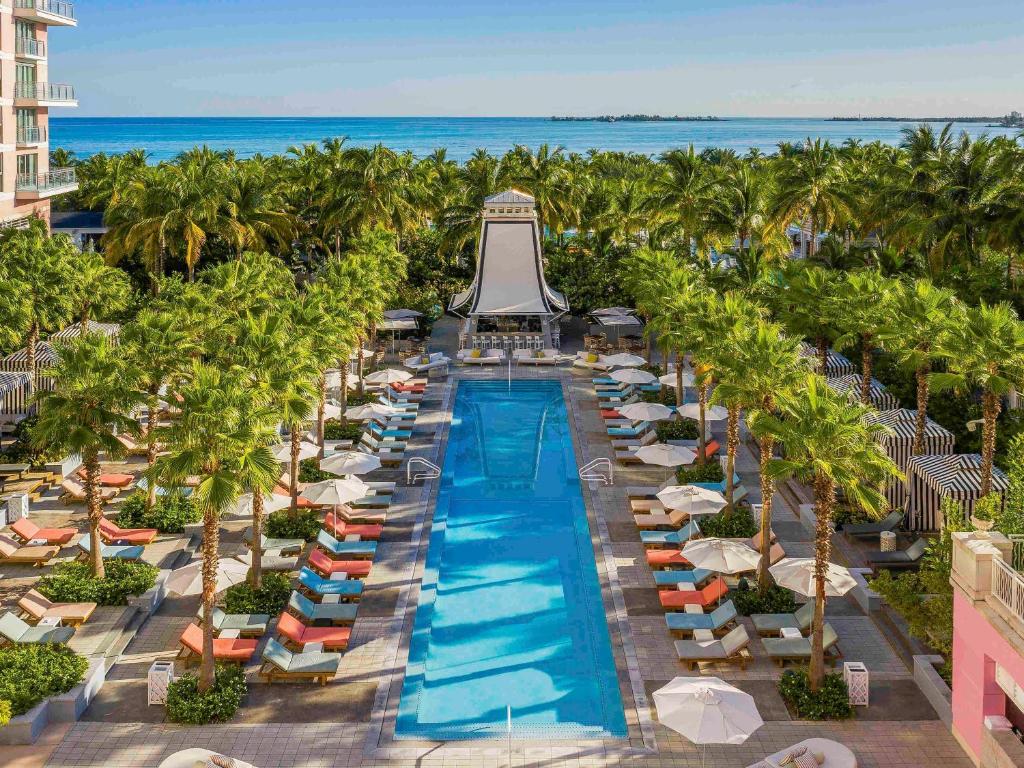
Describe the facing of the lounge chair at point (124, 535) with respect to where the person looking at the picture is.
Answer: facing to the right of the viewer

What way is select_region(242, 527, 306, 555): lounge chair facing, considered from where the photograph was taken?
facing to the right of the viewer

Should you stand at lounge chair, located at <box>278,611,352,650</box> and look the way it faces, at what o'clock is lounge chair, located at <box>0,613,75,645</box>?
lounge chair, located at <box>0,613,75,645</box> is roughly at 6 o'clock from lounge chair, located at <box>278,611,352,650</box>.

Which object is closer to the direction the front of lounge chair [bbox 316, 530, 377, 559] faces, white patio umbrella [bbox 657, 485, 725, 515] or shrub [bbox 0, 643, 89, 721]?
the white patio umbrella

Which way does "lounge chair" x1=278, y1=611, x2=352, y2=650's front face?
to the viewer's right

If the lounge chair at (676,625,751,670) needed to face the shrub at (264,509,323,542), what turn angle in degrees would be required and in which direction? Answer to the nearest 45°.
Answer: approximately 45° to its right

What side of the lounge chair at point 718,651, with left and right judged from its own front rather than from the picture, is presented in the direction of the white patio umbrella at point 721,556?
right

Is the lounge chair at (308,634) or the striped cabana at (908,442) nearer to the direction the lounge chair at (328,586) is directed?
the striped cabana

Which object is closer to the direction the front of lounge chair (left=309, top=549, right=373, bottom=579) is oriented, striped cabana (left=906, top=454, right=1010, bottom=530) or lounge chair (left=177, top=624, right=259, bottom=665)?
the striped cabana

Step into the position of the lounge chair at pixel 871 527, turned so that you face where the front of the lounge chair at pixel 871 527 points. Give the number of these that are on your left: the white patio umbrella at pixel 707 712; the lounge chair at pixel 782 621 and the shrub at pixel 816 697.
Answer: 3

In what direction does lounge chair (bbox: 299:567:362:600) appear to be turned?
to the viewer's right
